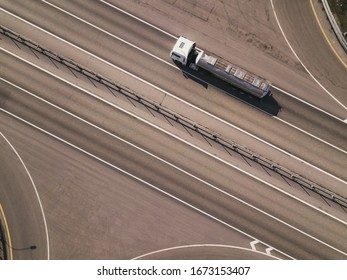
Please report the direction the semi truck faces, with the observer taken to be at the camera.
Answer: facing away from the viewer and to the left of the viewer
